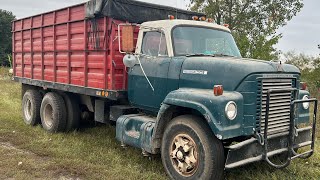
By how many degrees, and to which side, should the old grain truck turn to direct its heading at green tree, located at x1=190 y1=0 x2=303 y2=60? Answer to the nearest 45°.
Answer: approximately 135° to its left

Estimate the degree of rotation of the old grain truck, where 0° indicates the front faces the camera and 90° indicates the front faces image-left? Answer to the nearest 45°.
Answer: approximately 315°
